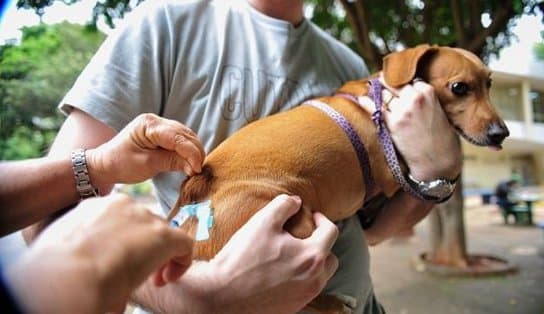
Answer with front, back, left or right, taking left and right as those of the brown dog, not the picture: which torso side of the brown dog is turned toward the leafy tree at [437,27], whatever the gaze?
left

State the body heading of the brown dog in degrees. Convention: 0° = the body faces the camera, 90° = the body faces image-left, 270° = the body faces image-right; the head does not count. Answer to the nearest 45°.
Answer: approximately 270°
